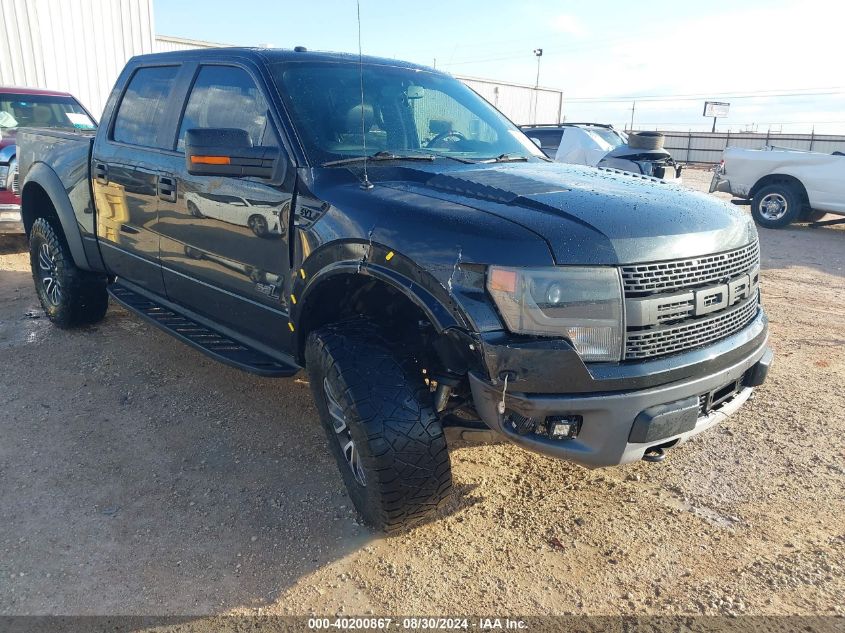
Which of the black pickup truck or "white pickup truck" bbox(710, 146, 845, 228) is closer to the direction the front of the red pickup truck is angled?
the black pickup truck

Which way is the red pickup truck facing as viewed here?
toward the camera

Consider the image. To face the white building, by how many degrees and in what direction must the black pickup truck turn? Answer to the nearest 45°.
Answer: approximately 180°

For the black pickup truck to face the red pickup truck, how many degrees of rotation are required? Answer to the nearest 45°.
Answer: approximately 180°

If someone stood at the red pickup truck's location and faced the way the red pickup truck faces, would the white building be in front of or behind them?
behind

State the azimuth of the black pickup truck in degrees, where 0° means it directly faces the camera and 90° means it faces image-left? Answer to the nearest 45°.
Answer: approximately 315°

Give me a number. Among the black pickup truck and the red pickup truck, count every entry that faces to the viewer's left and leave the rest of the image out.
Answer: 0

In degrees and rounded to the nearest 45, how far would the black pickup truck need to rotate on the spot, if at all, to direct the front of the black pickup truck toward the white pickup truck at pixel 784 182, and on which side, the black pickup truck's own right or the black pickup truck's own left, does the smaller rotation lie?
approximately 90° to the black pickup truck's own left

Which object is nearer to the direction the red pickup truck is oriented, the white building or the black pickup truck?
the black pickup truck

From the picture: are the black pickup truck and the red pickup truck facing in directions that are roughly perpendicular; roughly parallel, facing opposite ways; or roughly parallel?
roughly parallel

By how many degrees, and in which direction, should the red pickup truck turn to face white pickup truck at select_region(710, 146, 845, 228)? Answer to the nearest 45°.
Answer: approximately 90° to its left

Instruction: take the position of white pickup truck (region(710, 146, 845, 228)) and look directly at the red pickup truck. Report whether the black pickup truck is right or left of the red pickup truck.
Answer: left

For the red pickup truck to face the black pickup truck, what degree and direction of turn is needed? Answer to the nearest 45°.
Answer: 0° — it already faces it
